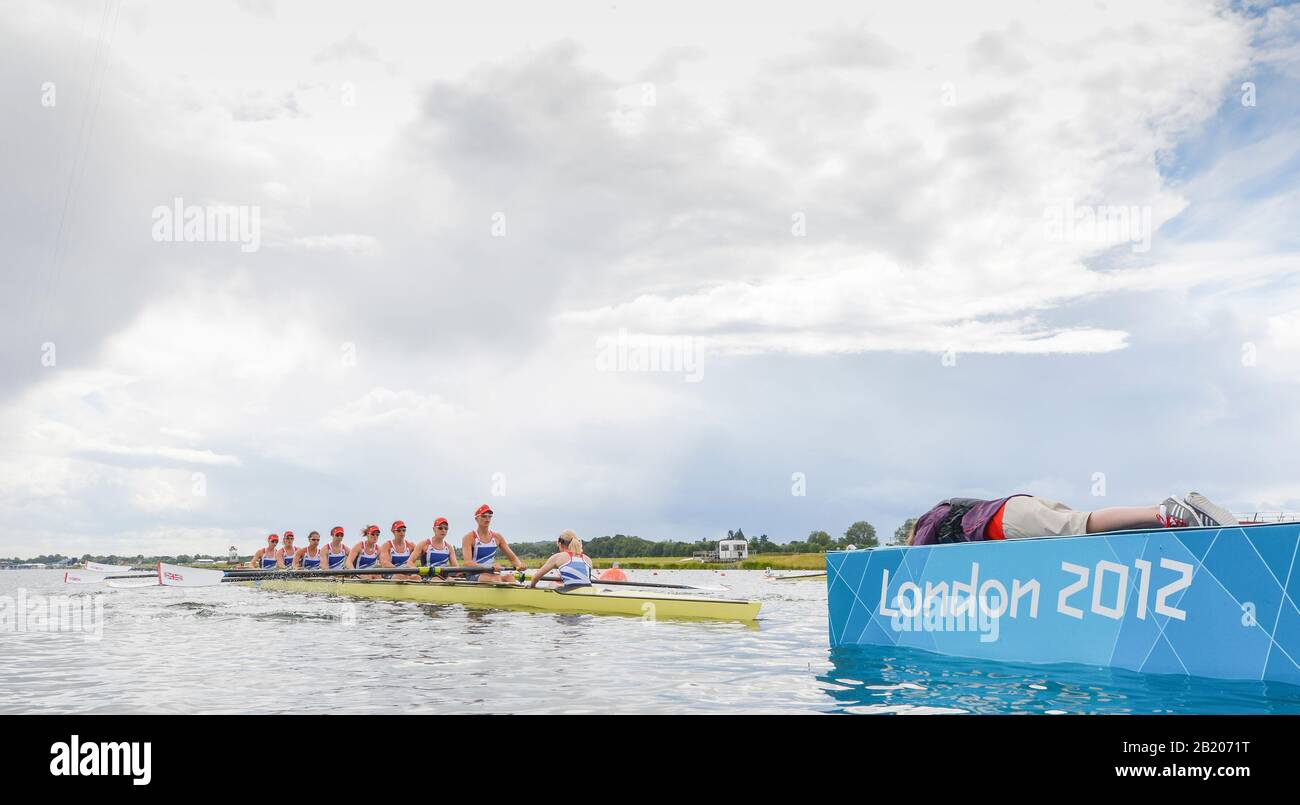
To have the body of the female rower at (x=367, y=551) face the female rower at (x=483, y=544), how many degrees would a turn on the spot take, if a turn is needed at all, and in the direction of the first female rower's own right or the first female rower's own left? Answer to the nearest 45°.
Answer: approximately 45° to the first female rower's own right

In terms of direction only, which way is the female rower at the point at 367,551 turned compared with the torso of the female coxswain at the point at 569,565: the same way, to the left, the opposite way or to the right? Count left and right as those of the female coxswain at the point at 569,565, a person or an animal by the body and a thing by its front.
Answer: the opposite way

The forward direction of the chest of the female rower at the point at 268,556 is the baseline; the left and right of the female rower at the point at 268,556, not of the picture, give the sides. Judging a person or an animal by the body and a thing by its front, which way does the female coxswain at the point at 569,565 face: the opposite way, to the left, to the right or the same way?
the opposite way

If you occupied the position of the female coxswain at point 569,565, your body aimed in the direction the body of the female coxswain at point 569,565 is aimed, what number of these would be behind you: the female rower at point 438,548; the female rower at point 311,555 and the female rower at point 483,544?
0

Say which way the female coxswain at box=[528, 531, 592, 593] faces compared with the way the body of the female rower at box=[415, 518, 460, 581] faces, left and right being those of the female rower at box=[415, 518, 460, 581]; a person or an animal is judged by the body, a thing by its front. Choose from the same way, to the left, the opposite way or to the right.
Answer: the opposite way

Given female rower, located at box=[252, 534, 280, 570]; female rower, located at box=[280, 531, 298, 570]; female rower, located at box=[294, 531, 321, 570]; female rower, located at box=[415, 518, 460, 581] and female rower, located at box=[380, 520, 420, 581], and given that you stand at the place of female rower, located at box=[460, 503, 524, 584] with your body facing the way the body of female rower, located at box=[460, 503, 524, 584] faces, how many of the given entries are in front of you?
0

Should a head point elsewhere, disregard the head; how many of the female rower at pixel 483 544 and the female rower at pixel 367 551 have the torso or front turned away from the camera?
0

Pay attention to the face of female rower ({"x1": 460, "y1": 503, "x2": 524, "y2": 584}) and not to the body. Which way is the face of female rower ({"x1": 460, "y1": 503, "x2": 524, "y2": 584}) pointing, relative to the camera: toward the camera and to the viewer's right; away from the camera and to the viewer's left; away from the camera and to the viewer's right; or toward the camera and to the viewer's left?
toward the camera and to the viewer's right

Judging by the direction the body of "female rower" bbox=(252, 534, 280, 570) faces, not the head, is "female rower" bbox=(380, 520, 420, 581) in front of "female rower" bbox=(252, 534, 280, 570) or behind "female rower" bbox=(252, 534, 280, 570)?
in front

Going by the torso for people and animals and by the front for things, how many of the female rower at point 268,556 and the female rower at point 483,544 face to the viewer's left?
0

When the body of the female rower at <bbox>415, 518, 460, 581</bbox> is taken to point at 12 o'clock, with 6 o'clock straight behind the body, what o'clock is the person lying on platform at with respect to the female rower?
The person lying on platform is roughly at 1 o'clock from the female rower.

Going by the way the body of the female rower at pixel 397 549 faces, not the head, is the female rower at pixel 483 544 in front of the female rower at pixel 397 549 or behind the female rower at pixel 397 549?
in front

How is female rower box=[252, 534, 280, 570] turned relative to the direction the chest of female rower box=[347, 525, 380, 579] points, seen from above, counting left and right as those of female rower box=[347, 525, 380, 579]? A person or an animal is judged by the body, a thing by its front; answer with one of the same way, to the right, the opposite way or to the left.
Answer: the same way

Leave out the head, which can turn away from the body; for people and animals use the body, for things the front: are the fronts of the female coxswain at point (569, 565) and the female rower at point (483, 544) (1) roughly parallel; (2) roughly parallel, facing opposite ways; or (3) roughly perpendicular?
roughly parallel, facing opposite ways

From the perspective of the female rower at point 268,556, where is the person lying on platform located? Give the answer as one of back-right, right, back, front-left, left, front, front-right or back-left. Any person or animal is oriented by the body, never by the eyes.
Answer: front-right

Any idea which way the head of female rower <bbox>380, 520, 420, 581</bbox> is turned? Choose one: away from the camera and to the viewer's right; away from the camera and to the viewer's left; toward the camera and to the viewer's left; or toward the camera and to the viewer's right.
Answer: toward the camera and to the viewer's right

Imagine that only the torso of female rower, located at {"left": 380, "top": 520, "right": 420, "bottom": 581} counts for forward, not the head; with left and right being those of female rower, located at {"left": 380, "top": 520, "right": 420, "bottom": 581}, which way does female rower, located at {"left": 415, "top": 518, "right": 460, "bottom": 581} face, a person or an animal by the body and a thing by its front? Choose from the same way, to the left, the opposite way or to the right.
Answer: the same way

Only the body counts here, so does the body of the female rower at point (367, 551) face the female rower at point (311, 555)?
no
